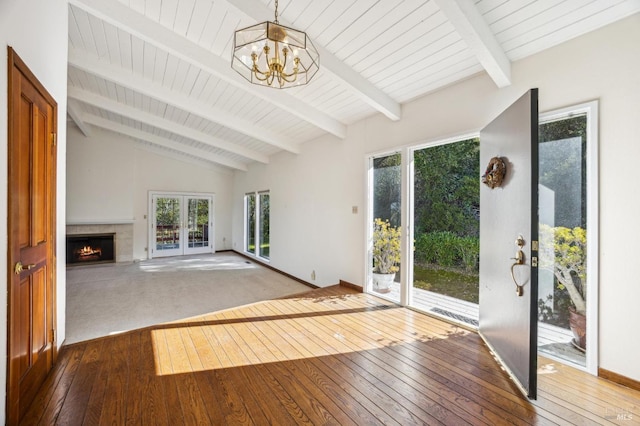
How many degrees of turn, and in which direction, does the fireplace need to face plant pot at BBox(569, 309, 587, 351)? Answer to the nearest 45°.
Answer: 0° — it already faces it

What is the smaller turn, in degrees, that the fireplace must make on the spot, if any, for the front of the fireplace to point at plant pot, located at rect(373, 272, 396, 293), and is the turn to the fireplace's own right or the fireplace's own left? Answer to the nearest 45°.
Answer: approximately 45° to the fireplace's own left

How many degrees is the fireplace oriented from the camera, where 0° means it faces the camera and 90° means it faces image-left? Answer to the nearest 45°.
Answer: approximately 0°

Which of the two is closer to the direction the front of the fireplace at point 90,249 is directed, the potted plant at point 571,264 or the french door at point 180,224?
the potted plant

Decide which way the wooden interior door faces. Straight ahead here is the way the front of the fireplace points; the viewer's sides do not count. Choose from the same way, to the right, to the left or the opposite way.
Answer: to the left

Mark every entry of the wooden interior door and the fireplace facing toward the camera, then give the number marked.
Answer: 1
